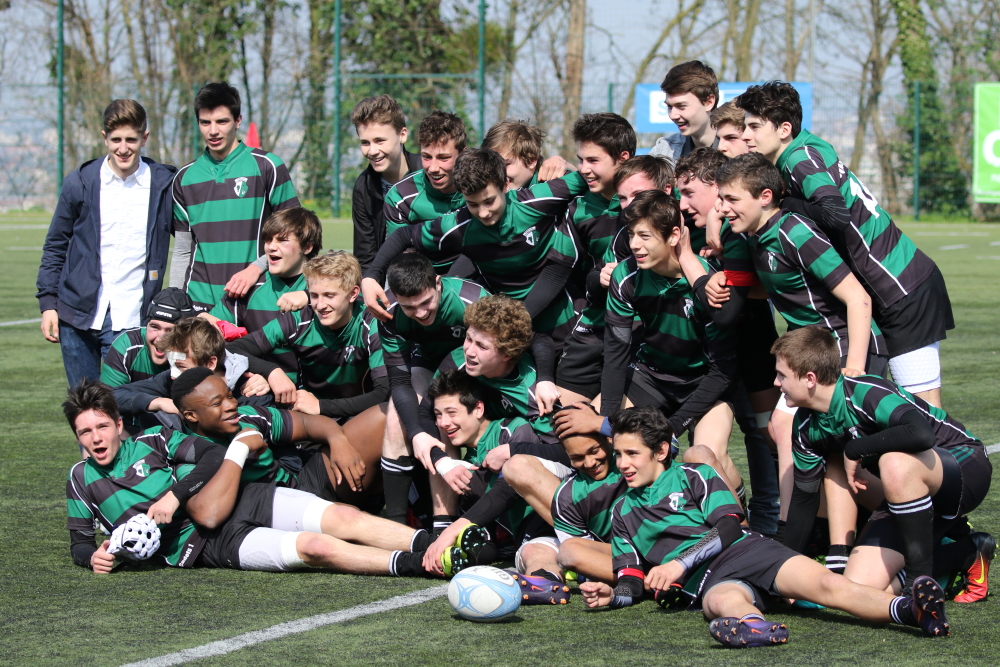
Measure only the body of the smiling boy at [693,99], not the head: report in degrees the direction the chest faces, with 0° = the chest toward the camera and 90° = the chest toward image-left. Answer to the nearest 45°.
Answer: approximately 45°

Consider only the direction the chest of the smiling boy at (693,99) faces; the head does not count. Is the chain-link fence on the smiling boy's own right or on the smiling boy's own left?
on the smiling boy's own right

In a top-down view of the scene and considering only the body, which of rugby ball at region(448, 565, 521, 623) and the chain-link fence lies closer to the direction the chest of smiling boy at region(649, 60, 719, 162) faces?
the rugby ball

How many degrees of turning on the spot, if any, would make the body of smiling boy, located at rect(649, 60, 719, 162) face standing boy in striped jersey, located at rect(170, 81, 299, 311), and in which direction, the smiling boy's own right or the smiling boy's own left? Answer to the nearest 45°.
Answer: approximately 45° to the smiling boy's own right

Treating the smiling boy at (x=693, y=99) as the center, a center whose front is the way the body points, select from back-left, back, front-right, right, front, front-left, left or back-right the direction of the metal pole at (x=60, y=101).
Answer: right

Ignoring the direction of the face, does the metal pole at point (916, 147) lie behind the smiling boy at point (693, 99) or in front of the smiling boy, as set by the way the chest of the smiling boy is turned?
behind

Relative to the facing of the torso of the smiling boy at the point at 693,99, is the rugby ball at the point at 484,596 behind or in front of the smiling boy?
in front

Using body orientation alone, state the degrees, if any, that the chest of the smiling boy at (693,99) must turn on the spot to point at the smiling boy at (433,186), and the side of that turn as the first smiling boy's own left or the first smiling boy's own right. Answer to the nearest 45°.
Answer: approximately 45° to the first smiling boy's own right

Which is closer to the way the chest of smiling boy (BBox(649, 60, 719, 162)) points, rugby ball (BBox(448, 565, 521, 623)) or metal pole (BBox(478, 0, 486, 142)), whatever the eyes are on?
the rugby ball

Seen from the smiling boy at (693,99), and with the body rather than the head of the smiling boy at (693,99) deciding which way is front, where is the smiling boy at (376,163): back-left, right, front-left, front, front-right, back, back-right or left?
front-right

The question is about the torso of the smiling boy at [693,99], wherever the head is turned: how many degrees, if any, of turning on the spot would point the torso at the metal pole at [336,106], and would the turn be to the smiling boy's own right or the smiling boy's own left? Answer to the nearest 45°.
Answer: approximately 135° to the smiling boy's own right
